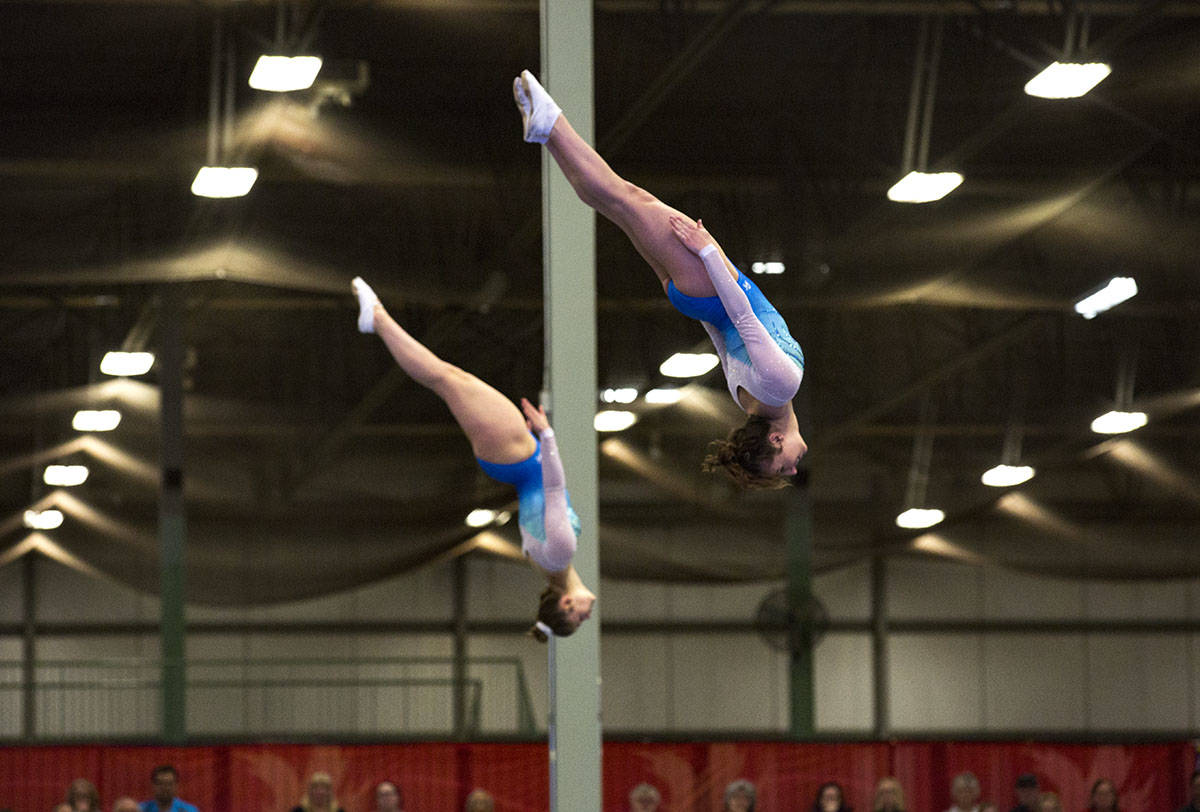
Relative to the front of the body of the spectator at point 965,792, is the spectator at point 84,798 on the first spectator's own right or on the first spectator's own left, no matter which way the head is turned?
on the first spectator's own right

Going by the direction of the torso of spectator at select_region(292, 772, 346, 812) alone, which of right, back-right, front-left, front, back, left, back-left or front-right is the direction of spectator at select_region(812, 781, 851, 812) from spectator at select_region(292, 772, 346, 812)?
left

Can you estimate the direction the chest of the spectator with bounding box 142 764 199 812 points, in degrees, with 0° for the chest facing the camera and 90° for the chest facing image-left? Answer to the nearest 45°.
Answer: approximately 0°

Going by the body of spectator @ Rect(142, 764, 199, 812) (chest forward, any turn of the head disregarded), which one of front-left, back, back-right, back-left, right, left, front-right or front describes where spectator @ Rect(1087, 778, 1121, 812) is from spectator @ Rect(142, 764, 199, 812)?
left
